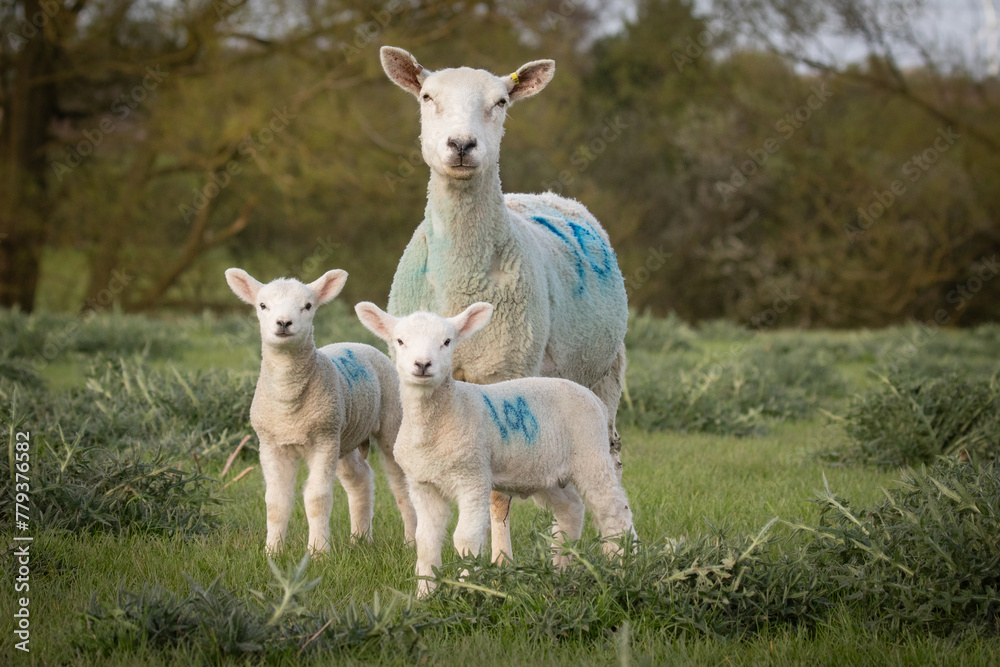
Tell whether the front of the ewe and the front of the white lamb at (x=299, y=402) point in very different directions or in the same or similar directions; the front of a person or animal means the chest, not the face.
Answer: same or similar directions

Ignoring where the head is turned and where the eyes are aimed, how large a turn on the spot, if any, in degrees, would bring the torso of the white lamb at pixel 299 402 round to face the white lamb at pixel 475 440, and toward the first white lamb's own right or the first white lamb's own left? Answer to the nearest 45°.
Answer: approximately 90° to the first white lamb's own left

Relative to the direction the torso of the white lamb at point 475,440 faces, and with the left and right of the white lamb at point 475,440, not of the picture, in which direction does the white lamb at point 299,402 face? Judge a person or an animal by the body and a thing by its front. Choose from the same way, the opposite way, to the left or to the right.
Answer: the same way

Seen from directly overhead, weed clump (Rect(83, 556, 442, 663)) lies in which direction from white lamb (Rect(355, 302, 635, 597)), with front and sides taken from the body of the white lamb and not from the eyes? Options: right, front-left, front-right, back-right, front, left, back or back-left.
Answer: front

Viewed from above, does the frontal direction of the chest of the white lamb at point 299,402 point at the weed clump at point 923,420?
no

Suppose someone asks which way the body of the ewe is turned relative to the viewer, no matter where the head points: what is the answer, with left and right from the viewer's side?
facing the viewer and to the left of the viewer

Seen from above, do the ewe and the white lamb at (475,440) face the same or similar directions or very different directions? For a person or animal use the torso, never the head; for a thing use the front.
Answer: same or similar directions

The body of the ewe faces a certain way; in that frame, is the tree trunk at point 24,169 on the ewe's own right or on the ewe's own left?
on the ewe's own right

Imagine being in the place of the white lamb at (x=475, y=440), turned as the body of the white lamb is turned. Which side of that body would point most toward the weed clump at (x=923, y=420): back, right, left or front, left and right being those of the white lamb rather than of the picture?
back

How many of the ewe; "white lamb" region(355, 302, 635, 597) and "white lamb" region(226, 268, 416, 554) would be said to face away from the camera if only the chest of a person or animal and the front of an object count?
0

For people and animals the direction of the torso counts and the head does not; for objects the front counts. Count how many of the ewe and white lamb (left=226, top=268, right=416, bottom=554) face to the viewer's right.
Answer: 0

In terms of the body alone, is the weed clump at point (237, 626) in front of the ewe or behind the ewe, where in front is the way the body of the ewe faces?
in front

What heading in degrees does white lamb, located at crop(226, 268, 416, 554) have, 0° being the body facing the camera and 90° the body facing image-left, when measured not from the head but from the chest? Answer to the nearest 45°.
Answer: approximately 45°

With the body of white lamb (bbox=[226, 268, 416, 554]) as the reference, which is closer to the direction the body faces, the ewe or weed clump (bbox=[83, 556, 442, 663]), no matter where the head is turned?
the weed clump

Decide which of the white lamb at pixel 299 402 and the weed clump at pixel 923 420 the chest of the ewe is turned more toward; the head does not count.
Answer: the white lamb
